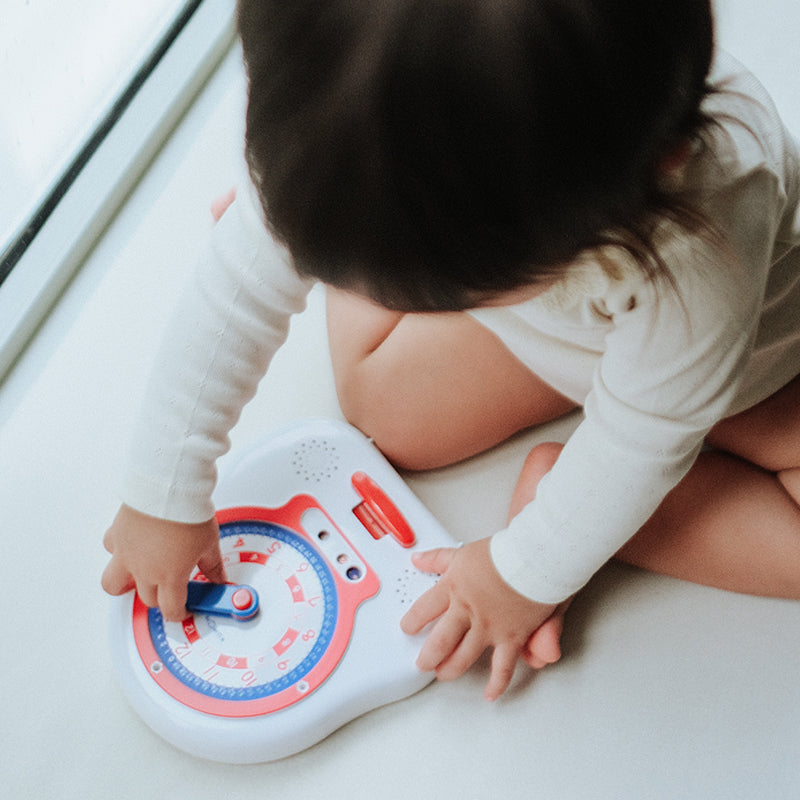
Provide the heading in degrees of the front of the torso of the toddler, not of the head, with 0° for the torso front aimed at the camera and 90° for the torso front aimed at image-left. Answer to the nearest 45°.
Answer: approximately 45°
